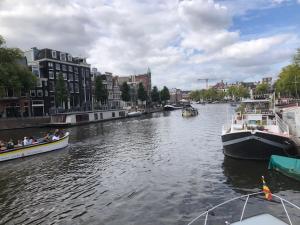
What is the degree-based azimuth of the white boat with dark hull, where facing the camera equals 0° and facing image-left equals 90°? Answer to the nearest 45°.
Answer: approximately 0°

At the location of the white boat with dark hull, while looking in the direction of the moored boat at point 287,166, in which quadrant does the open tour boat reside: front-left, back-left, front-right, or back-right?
front-right

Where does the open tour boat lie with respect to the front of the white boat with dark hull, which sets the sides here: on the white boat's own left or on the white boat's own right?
on the white boat's own right

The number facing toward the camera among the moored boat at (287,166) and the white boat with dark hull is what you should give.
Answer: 1
